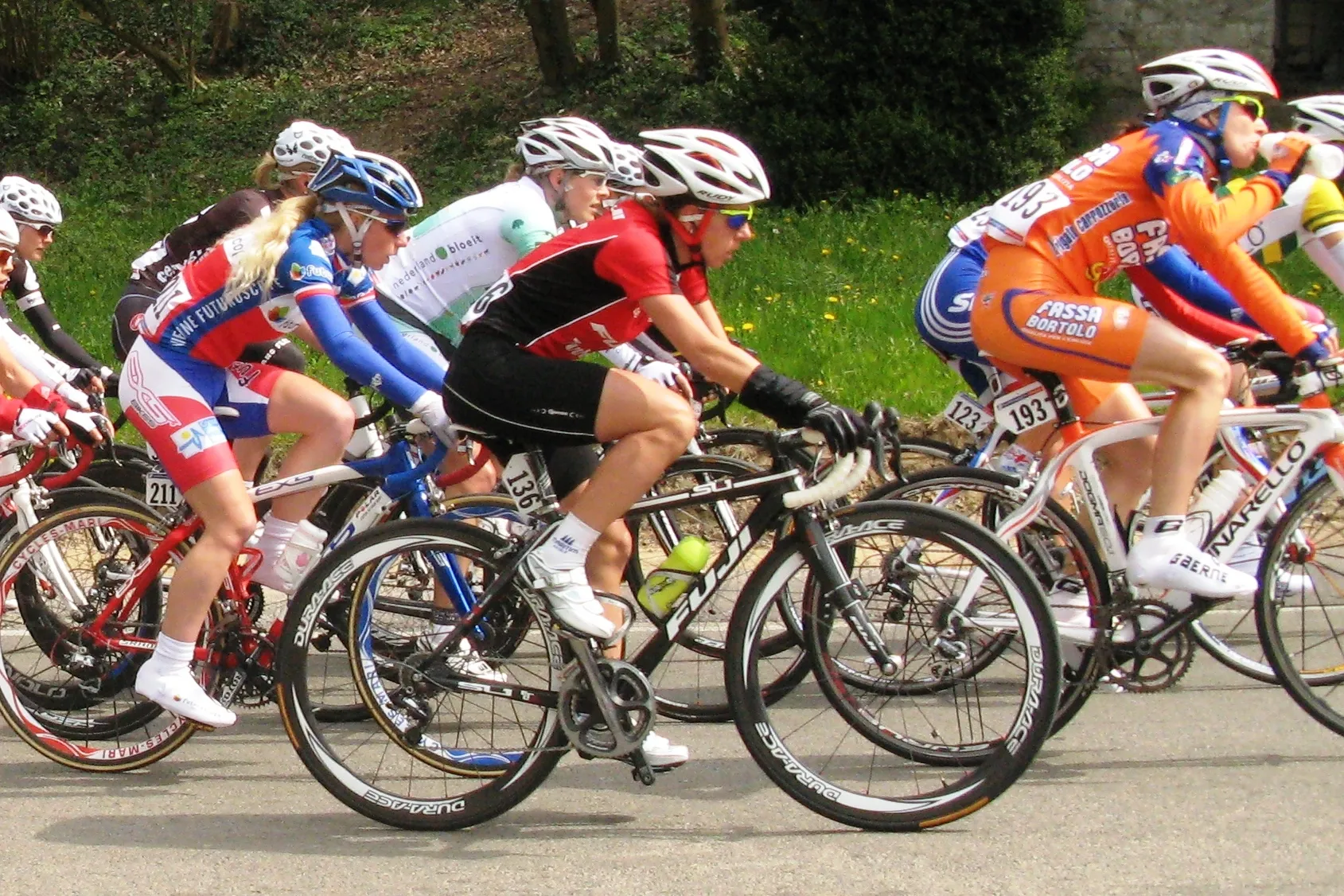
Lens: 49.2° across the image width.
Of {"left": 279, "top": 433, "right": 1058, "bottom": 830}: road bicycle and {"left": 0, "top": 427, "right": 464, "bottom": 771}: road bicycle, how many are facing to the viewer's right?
2

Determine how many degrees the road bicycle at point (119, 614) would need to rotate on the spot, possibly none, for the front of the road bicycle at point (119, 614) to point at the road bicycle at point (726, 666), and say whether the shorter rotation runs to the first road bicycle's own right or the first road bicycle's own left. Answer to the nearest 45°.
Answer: approximately 45° to the first road bicycle's own right

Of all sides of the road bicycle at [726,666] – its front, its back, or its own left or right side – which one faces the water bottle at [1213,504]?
front

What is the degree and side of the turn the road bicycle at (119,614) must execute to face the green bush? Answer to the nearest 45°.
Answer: approximately 45° to its left

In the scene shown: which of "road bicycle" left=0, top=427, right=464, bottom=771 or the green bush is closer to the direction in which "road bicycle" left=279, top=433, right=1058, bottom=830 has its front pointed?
the green bush

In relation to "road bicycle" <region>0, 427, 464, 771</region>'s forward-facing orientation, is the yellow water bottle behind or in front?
in front

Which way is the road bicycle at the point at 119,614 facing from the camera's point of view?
to the viewer's right

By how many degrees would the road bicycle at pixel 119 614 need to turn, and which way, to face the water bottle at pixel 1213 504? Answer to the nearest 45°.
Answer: approximately 45° to its right

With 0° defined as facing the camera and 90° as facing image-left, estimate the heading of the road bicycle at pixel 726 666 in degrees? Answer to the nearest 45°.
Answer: approximately 270°

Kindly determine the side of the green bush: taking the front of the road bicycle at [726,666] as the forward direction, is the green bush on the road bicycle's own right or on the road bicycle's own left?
on the road bicycle's own left

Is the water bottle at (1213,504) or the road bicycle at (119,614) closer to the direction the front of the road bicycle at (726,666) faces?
the water bottle
